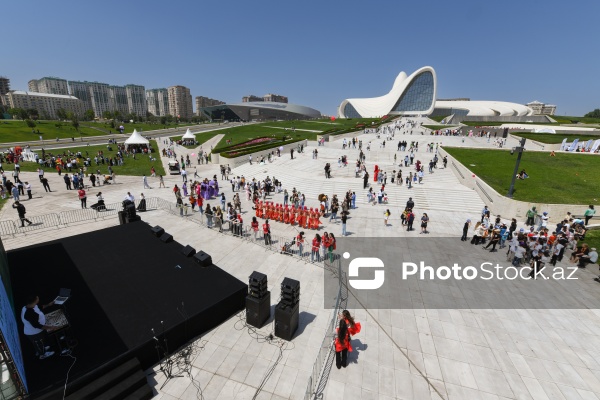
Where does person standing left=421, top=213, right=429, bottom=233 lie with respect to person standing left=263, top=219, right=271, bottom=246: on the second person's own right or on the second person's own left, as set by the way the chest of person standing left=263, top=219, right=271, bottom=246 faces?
on the second person's own right

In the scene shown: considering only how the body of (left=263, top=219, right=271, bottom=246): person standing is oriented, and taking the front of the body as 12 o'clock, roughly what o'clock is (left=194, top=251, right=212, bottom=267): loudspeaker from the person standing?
The loudspeaker is roughly at 7 o'clock from the person standing.

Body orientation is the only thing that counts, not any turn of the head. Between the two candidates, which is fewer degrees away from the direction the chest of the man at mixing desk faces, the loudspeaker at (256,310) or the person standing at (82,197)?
the loudspeaker

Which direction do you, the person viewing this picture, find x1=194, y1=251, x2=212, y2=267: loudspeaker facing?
facing the viewer and to the left of the viewer

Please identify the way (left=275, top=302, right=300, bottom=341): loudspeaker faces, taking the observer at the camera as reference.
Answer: facing away from the viewer and to the right of the viewer

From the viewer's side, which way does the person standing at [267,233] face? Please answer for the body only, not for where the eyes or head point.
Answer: away from the camera

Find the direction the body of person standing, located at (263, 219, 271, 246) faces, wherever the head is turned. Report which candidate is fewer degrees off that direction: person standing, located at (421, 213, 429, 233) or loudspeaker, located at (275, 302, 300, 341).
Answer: the person standing, located at (421, 213, 429, 233)
